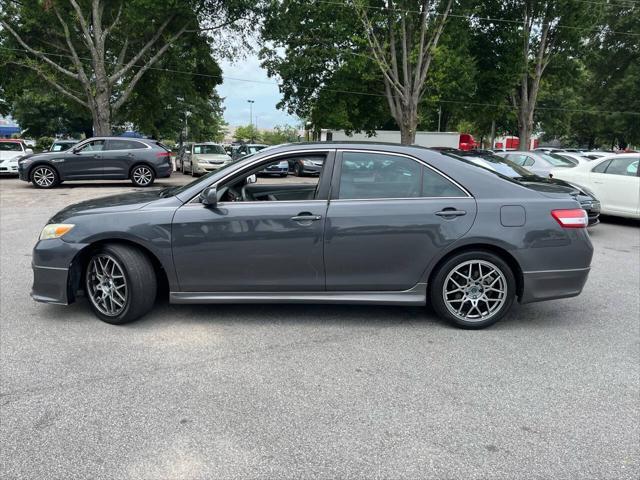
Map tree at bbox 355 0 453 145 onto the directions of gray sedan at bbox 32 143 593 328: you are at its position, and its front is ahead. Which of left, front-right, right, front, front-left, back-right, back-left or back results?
right

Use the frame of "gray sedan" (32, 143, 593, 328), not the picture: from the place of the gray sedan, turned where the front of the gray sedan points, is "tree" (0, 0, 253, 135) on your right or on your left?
on your right

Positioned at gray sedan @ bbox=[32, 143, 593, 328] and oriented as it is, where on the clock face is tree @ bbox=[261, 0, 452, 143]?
The tree is roughly at 3 o'clock from the gray sedan.

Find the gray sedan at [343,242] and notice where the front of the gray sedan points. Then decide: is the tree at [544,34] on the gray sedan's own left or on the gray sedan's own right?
on the gray sedan's own right

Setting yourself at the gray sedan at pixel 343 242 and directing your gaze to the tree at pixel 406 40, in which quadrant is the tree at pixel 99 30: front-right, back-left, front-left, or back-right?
front-left

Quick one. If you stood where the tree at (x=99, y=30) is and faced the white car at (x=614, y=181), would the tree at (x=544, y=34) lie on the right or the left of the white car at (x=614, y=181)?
left

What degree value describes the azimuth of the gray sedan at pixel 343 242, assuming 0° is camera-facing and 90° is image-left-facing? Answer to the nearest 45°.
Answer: approximately 90°

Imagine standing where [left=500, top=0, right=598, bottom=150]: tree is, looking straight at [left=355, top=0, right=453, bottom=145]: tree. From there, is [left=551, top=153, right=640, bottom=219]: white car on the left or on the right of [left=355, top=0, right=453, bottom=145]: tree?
left
